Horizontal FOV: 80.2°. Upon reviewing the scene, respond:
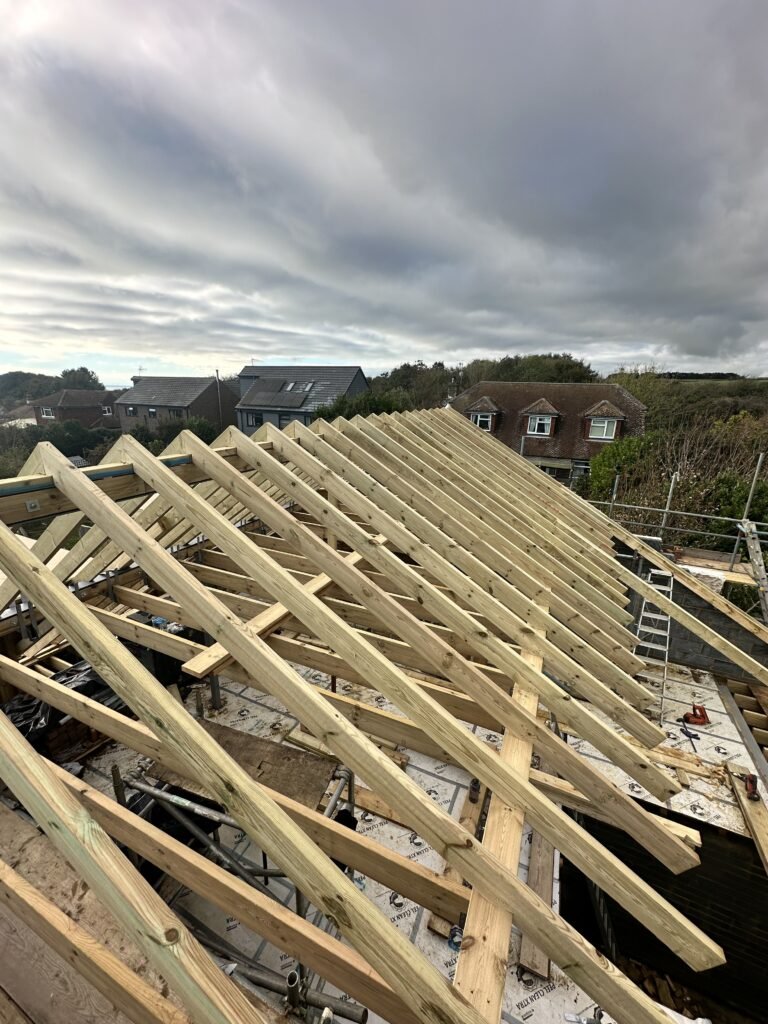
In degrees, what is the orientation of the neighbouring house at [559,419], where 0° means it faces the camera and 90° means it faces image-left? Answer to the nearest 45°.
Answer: approximately 0°

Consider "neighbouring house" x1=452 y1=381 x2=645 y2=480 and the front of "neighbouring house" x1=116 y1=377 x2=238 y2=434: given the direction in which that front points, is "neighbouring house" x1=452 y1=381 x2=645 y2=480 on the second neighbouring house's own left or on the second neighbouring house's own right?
on the second neighbouring house's own left

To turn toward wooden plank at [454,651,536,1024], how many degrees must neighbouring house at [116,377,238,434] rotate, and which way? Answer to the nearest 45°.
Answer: approximately 45° to its left

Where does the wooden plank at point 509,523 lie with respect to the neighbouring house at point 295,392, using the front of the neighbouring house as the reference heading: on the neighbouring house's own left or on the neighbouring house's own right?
on the neighbouring house's own left

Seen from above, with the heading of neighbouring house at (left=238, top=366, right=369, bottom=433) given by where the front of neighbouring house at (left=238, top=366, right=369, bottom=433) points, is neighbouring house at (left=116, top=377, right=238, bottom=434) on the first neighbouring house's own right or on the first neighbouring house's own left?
on the first neighbouring house's own right

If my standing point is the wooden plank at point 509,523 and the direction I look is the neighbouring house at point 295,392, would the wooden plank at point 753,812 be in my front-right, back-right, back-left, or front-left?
back-right

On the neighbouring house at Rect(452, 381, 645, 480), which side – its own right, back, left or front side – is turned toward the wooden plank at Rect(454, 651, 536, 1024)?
front

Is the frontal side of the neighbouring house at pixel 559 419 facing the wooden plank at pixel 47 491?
yes

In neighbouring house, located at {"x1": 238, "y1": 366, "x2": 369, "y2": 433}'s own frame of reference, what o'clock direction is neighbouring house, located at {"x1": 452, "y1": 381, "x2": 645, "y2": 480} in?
neighbouring house, located at {"x1": 452, "y1": 381, "x2": 645, "y2": 480} is roughly at 9 o'clock from neighbouring house, located at {"x1": 238, "y1": 366, "x2": 369, "y2": 433}.

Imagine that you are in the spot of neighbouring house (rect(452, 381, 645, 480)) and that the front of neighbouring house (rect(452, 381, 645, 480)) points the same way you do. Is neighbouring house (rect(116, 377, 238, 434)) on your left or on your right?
on your right

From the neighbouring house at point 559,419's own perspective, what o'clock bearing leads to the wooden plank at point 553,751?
The wooden plank is roughly at 12 o'clock from the neighbouring house.

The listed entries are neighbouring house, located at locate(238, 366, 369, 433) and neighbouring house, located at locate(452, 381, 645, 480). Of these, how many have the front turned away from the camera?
0

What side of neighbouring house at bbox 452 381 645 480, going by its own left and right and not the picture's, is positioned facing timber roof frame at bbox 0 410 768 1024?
front

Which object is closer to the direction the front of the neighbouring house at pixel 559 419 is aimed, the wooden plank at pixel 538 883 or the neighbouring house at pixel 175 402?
the wooden plank
